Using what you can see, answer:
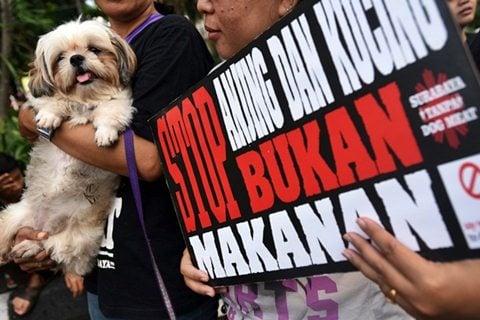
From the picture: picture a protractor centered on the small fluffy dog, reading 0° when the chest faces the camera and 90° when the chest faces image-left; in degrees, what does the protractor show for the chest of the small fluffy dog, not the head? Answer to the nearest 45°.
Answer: approximately 0°

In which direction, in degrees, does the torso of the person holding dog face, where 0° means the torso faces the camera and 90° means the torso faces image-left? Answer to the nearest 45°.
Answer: approximately 45°
